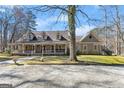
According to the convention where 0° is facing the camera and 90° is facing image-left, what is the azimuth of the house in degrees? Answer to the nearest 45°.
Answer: approximately 0°
